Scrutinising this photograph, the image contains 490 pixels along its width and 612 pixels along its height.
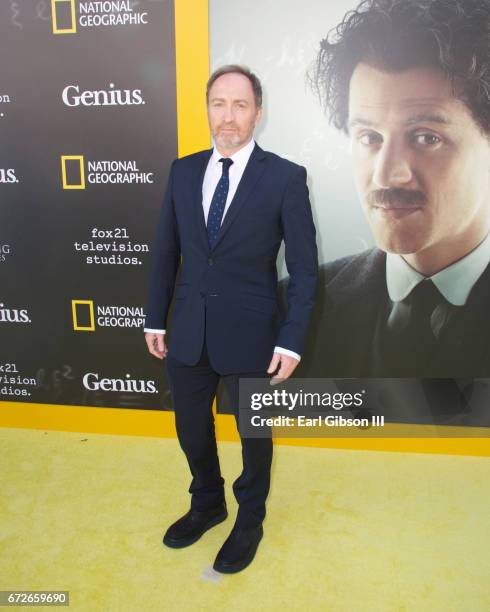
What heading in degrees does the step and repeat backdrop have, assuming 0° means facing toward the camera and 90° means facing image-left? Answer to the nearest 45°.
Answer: approximately 0°
